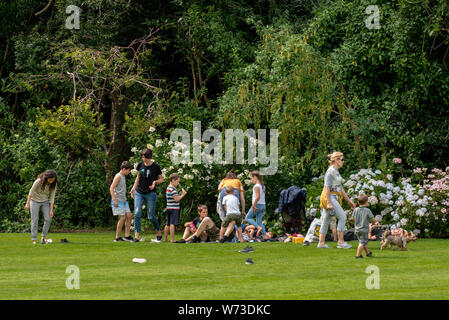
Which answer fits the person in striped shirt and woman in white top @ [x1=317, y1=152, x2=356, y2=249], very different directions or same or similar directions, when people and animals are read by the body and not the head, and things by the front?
same or similar directions

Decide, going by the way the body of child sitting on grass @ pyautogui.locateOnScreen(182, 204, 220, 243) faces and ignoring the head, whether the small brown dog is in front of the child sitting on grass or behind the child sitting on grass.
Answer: behind

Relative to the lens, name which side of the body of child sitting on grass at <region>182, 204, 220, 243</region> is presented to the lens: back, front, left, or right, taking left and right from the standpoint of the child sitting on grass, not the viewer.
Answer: left

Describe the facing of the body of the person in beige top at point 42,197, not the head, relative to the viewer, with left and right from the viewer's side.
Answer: facing the viewer and to the right of the viewer

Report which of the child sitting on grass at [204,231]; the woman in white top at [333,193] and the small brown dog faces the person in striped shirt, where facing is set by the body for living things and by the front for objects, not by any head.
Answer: the child sitting on grass
